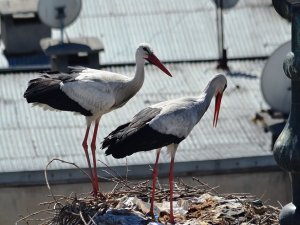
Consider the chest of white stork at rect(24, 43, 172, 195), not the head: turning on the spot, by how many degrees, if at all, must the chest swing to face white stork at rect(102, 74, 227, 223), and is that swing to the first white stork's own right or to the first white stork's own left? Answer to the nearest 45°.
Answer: approximately 45° to the first white stork's own right

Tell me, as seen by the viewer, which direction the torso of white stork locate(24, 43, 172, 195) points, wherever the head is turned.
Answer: to the viewer's right

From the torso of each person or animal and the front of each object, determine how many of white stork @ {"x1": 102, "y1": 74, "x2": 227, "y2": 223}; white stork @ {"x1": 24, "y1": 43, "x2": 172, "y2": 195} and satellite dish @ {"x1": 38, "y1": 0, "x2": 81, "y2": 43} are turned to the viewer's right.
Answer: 2

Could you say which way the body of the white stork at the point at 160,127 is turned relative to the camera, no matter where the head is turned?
to the viewer's right

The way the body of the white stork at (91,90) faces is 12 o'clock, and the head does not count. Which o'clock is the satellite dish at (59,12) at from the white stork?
The satellite dish is roughly at 9 o'clock from the white stork.

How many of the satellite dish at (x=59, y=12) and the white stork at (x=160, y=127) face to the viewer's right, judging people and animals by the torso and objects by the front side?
1
